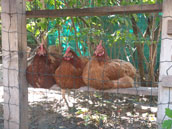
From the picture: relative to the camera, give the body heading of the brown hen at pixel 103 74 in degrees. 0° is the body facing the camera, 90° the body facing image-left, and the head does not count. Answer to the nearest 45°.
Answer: approximately 45°
